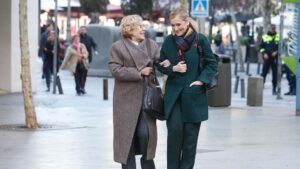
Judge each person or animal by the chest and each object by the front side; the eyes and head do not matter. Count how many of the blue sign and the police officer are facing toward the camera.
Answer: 2

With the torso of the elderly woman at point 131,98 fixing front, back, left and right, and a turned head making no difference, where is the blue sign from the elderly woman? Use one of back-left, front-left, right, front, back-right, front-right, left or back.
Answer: back-left

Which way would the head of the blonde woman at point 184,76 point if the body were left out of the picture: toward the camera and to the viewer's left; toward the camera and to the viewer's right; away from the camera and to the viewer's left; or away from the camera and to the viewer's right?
toward the camera and to the viewer's left

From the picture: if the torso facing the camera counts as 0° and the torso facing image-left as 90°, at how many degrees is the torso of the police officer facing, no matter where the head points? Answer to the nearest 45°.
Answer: approximately 0°

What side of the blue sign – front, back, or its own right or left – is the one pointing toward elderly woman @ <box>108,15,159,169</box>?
front

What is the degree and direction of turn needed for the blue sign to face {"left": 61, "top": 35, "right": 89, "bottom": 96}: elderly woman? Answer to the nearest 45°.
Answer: approximately 45° to its right

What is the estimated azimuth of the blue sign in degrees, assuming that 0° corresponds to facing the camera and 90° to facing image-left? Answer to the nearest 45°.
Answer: approximately 0°
